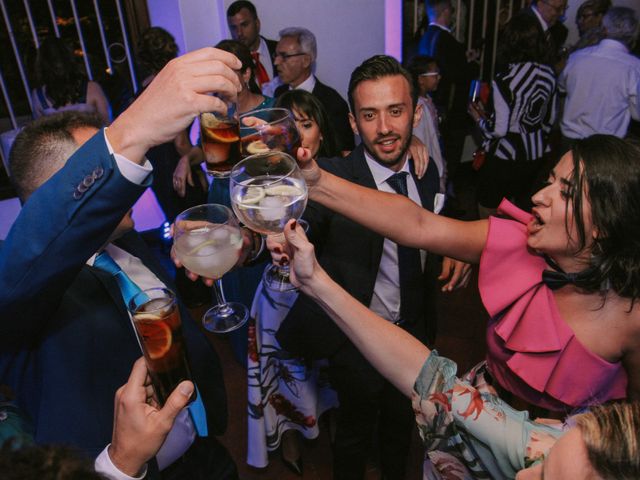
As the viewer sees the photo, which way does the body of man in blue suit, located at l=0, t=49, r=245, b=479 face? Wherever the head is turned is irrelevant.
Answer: to the viewer's right

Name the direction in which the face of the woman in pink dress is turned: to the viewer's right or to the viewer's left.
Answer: to the viewer's left

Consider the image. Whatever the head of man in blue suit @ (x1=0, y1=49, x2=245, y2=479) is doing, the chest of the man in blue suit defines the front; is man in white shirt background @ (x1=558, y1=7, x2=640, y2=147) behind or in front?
in front

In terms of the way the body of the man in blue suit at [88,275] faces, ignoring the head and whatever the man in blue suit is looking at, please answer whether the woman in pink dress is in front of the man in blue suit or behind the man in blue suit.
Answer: in front

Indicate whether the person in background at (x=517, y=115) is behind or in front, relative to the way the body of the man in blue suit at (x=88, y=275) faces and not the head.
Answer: in front

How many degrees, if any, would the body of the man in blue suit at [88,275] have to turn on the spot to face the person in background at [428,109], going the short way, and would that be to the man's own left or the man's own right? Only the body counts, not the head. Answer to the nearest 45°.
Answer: approximately 45° to the man's own left

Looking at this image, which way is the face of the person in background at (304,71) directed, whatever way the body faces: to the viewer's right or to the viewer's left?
to the viewer's left

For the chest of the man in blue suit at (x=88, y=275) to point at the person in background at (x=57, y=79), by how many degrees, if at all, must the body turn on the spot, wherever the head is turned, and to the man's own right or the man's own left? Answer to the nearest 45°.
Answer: approximately 90° to the man's own left
